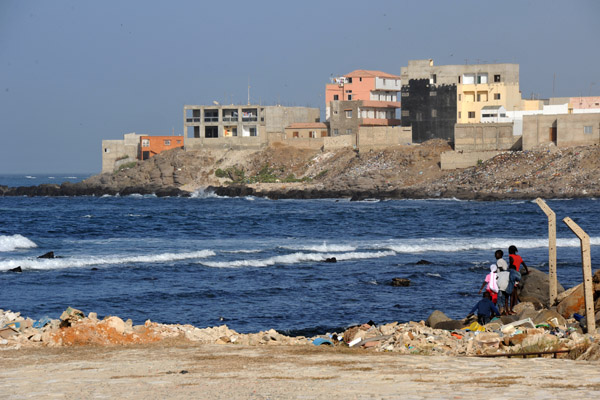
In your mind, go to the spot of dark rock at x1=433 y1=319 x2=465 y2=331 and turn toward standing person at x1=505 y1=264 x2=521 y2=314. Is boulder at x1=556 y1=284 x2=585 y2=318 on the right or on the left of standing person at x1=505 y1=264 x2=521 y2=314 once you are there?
right

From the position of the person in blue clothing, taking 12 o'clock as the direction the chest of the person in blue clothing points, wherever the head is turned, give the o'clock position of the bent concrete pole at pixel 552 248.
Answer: The bent concrete pole is roughly at 2 o'clock from the person in blue clothing.

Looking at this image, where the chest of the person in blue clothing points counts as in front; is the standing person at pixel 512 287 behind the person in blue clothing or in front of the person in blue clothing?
in front

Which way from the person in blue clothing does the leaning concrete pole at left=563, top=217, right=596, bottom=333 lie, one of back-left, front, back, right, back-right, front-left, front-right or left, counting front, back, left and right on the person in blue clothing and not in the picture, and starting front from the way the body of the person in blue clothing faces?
back-right

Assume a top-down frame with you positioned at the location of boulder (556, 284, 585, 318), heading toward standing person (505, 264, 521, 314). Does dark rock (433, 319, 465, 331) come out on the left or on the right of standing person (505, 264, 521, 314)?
left

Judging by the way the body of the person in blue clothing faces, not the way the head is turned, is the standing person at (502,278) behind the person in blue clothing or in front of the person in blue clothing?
in front

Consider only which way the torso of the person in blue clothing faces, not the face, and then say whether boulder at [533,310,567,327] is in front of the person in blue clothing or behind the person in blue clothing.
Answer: behind

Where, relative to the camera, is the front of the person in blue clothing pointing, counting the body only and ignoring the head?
away from the camera

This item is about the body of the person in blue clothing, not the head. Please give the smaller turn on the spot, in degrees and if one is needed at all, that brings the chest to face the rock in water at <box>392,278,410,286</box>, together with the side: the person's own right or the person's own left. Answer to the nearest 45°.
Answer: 0° — they already face it

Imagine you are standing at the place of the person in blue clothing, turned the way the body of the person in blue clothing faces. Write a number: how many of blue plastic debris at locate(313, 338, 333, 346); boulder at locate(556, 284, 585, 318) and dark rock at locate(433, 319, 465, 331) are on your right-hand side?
1

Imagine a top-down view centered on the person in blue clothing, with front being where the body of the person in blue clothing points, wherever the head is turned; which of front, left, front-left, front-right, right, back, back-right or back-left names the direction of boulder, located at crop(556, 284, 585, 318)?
right

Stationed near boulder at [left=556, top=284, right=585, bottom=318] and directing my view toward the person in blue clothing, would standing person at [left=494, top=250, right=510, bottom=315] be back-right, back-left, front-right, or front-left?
front-right

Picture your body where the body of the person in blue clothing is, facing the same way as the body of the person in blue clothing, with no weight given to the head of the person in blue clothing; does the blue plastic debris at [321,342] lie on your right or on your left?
on your left
